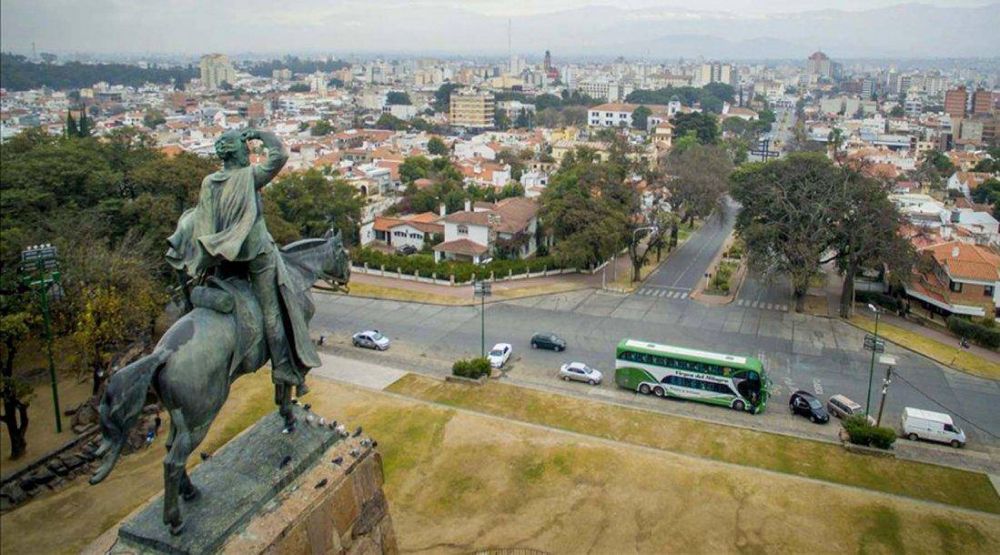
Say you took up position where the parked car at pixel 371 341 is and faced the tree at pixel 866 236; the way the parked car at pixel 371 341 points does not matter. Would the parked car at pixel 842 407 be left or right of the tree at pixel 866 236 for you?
right

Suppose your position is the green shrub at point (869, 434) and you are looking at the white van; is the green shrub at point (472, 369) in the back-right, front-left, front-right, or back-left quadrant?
back-left

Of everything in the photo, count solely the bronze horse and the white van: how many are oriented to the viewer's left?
0

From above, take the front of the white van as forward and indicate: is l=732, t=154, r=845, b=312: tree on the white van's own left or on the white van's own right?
on the white van's own left

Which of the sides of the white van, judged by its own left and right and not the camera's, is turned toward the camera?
right

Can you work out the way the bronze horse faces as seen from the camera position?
facing away from the viewer and to the right of the viewer

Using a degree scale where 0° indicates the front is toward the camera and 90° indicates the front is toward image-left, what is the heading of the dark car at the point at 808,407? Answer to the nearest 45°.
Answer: approximately 315°

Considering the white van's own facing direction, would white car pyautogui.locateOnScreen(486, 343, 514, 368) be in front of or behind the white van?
behind

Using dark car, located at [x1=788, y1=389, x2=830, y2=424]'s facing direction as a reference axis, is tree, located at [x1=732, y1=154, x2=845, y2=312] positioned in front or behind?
behind

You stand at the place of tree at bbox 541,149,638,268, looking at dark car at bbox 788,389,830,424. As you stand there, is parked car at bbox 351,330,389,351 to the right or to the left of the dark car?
right
